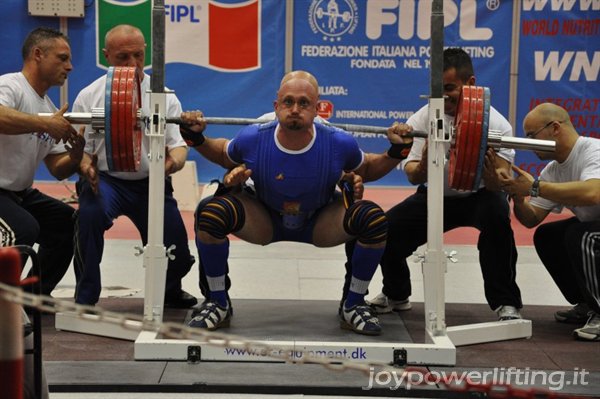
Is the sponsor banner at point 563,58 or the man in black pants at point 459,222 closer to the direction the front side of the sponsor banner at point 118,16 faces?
the man in black pants

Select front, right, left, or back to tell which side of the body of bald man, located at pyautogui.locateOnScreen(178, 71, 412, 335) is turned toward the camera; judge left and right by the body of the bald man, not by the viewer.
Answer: front

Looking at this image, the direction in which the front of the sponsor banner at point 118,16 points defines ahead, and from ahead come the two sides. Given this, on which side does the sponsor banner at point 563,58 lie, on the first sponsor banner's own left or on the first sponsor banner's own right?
on the first sponsor banner's own left

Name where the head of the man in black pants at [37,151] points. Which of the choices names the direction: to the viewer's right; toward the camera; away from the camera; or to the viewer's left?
to the viewer's right

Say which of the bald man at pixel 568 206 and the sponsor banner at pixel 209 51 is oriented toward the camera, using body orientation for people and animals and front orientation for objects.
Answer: the sponsor banner

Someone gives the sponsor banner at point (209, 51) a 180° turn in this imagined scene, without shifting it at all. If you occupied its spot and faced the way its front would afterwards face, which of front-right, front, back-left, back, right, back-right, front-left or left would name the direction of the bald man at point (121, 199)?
back

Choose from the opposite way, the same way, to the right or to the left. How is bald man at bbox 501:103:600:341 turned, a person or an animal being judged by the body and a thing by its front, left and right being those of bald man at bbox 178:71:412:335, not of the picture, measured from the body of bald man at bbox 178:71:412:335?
to the right

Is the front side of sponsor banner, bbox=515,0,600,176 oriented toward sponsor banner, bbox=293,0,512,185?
no

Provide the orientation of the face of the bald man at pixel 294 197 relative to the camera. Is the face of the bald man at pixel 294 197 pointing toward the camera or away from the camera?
toward the camera

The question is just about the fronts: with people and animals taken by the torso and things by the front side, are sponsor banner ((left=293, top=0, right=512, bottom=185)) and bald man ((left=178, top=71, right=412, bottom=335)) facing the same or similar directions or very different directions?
same or similar directions

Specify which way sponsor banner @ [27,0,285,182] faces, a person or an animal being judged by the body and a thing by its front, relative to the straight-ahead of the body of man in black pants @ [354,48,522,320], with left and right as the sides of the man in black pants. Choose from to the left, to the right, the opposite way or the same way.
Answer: the same way

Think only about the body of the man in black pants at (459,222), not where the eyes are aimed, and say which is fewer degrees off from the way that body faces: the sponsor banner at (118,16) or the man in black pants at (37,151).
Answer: the man in black pants

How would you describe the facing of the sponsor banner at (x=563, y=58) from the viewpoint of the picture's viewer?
facing the viewer

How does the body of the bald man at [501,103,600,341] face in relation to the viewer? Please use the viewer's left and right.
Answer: facing to the left of the viewer

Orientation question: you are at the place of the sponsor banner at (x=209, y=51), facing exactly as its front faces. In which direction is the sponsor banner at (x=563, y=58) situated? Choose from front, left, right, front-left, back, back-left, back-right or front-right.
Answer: left
